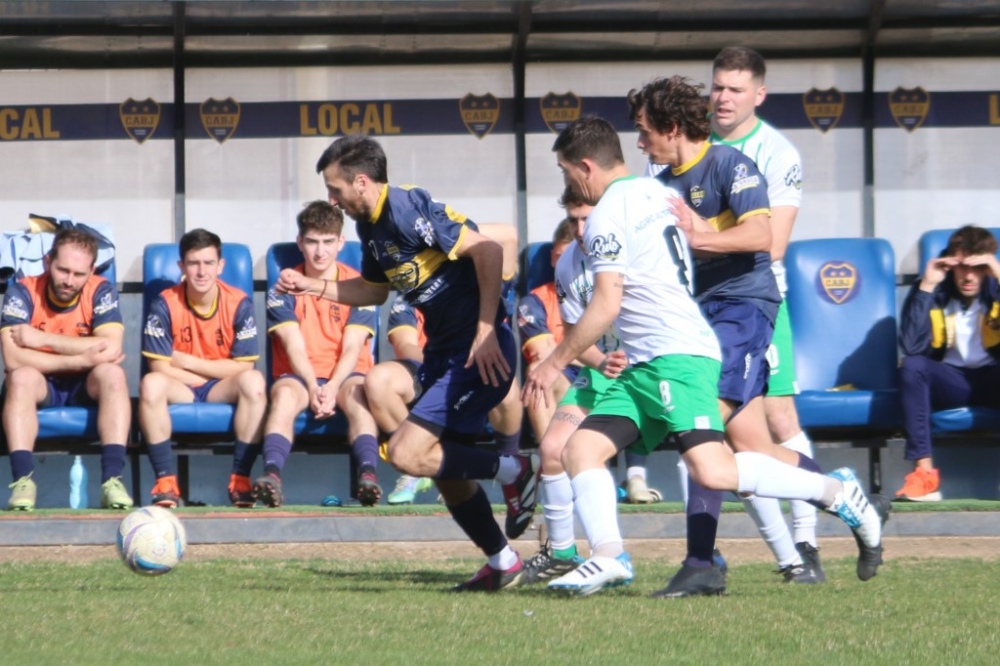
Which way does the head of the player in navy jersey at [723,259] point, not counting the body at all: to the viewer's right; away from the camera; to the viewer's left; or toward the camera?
to the viewer's left

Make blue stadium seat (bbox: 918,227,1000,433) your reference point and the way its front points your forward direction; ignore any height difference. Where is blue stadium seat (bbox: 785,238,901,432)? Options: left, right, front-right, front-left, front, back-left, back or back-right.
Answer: back-right

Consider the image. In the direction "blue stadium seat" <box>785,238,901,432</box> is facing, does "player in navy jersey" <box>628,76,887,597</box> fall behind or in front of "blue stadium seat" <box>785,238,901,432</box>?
in front

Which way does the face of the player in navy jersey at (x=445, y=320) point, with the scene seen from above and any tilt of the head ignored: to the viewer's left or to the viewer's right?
to the viewer's left

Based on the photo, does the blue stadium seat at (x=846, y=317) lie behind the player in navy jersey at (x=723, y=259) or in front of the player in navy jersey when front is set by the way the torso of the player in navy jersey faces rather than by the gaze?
behind

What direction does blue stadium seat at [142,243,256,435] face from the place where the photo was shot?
facing the viewer

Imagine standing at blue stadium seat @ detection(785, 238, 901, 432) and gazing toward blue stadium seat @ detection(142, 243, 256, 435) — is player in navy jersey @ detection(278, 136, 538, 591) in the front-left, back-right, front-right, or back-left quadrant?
front-left

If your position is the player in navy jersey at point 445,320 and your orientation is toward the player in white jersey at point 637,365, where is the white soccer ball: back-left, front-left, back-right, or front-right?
back-right

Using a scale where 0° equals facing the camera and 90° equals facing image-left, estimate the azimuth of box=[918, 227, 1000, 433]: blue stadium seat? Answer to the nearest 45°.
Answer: approximately 0°

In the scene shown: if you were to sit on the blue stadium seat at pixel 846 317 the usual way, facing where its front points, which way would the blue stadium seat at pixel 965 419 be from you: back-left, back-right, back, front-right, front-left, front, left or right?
front-left

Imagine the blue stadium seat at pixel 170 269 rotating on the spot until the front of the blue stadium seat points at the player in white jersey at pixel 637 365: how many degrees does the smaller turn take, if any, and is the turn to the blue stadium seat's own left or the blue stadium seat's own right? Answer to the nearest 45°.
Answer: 0° — it already faces them

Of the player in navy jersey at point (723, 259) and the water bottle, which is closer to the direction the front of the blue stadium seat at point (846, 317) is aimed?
the player in navy jersey

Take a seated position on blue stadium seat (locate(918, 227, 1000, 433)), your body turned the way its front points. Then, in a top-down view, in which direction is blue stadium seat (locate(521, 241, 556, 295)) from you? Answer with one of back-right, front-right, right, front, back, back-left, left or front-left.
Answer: right

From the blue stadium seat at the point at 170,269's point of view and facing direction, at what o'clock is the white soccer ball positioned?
The white soccer ball is roughly at 12 o'clock from the blue stadium seat.

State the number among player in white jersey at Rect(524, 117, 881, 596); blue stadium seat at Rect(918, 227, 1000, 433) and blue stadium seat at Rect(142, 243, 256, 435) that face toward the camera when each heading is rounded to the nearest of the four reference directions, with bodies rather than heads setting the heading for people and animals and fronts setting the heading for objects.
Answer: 2

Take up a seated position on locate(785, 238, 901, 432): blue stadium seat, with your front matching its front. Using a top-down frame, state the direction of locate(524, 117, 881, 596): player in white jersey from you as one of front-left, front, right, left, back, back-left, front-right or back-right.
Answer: front

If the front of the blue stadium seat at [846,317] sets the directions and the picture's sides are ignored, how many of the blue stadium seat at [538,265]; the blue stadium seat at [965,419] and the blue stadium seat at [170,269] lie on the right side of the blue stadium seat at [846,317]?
2

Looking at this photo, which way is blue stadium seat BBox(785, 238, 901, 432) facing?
toward the camera
